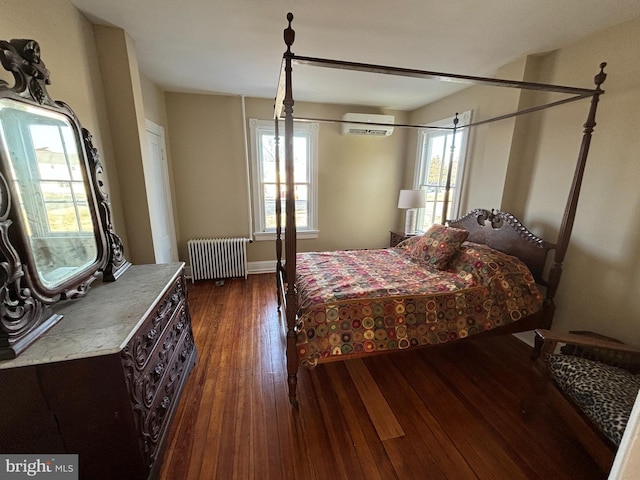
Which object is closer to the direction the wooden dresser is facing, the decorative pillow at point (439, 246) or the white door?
the decorative pillow

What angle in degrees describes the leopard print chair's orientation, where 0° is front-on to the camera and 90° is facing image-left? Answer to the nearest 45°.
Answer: approximately 45°

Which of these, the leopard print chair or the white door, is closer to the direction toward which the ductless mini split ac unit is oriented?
the leopard print chair

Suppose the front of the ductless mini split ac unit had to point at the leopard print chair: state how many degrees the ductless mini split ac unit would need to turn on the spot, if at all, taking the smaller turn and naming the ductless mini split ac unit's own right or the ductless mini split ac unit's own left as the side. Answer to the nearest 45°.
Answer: approximately 45° to the ductless mini split ac unit's own left

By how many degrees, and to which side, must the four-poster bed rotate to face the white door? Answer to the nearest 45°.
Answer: approximately 45° to its right

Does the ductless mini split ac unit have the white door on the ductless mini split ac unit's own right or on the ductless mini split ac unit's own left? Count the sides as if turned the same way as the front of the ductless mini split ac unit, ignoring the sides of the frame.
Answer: on the ductless mini split ac unit's own right

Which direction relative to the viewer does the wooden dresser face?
to the viewer's right

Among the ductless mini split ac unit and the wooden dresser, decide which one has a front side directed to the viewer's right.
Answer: the wooden dresser

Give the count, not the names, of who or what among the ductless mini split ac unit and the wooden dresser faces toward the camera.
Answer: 1

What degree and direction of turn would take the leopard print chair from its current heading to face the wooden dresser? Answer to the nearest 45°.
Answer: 0° — it already faces it

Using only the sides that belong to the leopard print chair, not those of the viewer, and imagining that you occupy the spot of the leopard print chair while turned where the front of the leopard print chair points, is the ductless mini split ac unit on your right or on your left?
on your right

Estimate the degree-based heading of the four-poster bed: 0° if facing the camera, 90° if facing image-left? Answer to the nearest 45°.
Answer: approximately 45°
